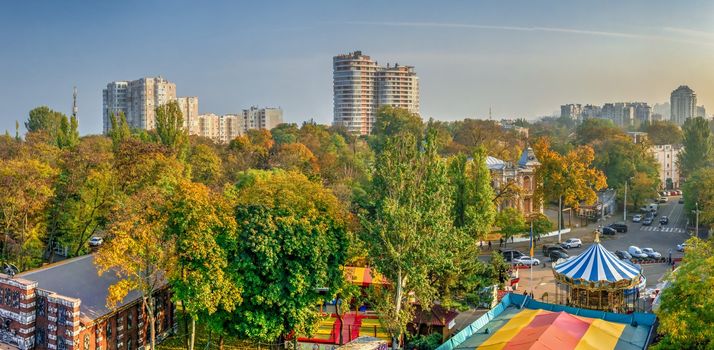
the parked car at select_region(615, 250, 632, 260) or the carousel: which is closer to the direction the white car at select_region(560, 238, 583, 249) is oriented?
the carousel

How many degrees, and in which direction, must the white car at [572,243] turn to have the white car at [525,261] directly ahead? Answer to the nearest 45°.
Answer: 0° — it already faces it

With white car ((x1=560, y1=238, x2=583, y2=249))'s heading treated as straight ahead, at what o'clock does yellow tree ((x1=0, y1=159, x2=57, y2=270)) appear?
The yellow tree is roughly at 12 o'clock from the white car.

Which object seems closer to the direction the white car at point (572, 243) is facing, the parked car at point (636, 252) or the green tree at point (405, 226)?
the green tree

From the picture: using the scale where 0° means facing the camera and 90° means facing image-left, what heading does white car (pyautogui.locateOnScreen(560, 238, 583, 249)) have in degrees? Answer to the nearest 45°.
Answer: approximately 45°

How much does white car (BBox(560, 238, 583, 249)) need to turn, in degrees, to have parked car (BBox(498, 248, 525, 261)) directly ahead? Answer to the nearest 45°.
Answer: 0° — it already faces it

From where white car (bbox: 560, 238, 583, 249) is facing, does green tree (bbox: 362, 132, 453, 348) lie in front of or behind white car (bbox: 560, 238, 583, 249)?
in front
